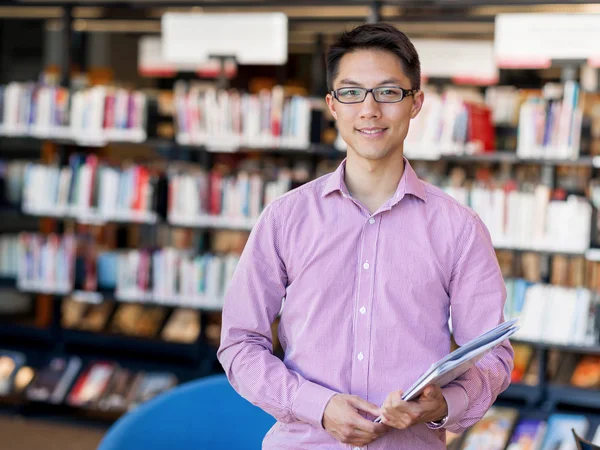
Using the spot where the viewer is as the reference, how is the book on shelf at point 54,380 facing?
facing the viewer

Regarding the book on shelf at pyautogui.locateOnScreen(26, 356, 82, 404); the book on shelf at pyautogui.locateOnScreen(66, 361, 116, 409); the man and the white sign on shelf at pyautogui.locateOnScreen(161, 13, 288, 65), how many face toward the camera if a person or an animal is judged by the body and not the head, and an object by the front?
4

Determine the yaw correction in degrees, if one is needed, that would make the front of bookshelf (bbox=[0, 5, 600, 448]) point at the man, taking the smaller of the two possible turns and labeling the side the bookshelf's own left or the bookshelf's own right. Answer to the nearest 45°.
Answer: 0° — it already faces them

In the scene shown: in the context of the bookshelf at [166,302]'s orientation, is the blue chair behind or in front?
in front

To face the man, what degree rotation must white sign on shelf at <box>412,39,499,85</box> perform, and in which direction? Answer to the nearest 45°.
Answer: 0° — it already faces them

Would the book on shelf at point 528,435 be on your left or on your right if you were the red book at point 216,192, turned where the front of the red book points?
on your left

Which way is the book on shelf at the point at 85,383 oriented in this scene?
toward the camera

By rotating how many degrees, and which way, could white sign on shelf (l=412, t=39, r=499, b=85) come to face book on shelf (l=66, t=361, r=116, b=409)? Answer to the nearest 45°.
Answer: approximately 45° to its right

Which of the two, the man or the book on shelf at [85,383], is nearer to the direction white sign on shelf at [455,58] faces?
the man

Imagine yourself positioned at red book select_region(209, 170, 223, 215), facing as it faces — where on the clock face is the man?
The man is roughly at 12 o'clock from the red book.

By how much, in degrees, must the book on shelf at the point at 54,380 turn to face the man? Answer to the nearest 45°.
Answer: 0° — it already faces them

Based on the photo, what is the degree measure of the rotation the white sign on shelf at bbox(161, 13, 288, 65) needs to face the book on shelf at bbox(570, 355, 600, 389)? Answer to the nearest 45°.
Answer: approximately 90° to its left
